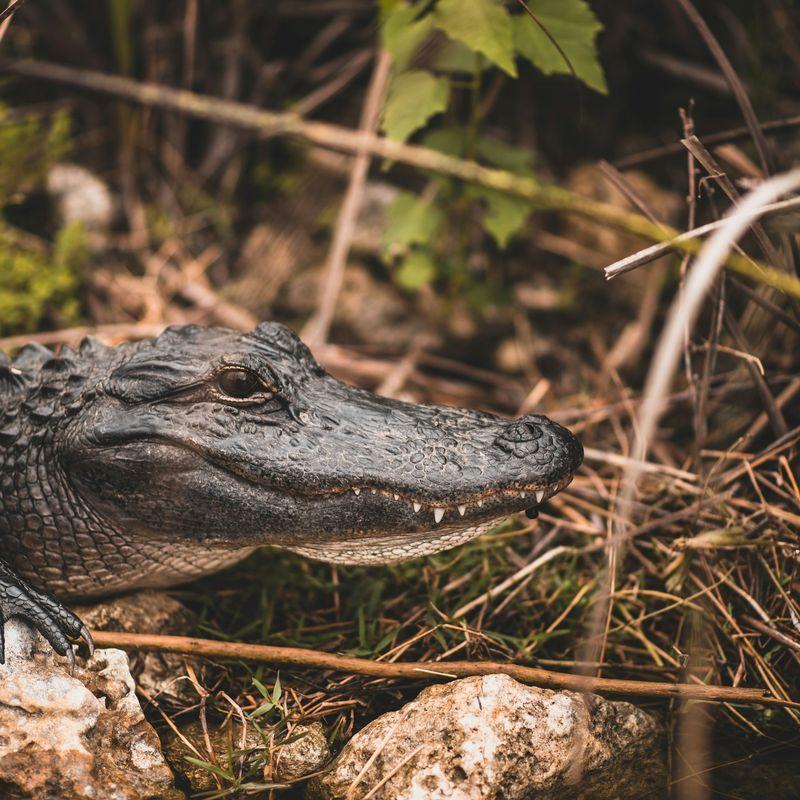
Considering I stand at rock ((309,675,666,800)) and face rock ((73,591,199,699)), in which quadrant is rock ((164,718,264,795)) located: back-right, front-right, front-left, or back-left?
front-left

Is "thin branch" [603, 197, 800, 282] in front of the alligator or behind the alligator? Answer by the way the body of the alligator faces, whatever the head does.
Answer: in front

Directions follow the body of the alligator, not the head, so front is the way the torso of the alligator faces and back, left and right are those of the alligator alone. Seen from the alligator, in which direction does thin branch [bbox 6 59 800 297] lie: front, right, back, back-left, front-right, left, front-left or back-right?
left

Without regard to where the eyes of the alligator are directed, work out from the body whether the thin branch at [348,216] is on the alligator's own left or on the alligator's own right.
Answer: on the alligator's own left

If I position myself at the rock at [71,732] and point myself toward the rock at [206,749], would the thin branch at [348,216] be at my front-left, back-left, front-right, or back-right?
front-left

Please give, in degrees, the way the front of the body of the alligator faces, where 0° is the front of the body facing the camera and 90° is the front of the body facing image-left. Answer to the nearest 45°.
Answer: approximately 270°
